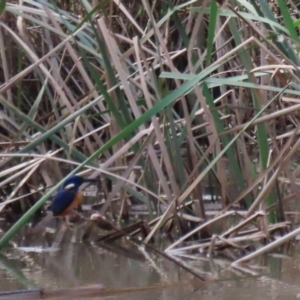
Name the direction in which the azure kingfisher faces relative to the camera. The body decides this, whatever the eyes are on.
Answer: to the viewer's right
